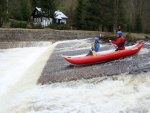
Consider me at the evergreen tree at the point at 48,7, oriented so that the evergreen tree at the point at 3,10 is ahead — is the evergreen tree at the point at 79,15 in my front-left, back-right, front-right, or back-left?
back-left

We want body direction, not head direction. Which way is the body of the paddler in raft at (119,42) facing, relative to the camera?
to the viewer's left

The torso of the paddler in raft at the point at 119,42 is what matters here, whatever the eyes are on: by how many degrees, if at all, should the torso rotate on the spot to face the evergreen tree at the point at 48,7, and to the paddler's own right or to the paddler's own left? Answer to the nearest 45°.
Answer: approximately 45° to the paddler's own right

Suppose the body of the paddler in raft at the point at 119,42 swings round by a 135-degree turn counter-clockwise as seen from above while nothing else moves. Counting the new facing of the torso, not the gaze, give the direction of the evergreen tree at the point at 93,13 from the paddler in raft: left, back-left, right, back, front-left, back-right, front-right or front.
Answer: back-left

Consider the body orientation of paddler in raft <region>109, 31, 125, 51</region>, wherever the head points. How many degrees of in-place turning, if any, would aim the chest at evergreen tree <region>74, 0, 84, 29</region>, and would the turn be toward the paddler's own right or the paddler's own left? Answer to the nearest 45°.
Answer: approximately 90° to the paddler's own right

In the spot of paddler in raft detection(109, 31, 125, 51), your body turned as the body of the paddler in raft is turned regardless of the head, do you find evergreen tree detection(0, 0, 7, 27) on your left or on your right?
on your right
